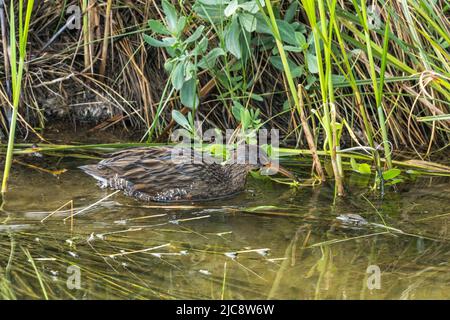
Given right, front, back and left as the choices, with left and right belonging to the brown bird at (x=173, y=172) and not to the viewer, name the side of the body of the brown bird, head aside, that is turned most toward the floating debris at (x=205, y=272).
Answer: right

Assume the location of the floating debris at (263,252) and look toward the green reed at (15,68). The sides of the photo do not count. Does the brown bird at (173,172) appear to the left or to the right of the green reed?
right

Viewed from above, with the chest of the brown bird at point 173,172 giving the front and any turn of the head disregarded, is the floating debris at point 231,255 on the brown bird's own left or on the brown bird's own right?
on the brown bird's own right

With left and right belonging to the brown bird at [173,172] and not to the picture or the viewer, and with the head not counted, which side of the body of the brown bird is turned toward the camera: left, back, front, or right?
right
